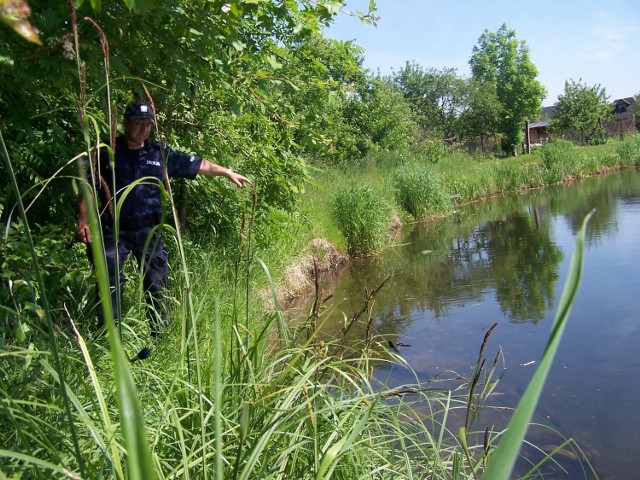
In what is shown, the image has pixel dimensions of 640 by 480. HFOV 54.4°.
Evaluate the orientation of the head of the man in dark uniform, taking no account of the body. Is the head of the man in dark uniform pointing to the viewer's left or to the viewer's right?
to the viewer's right

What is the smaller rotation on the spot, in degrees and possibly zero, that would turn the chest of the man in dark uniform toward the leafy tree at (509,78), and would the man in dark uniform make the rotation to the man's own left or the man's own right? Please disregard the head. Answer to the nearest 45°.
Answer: approximately 135° to the man's own left

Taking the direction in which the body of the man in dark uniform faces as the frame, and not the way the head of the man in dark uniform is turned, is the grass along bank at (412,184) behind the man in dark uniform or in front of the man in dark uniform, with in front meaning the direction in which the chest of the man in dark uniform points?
behind

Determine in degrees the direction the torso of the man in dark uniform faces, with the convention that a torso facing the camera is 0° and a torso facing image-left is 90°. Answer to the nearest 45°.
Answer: approximately 0°

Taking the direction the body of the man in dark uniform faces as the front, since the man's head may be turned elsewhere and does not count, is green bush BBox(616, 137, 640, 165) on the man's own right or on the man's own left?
on the man's own left

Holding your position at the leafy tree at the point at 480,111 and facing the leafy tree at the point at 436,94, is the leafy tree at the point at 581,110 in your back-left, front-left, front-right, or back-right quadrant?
back-right

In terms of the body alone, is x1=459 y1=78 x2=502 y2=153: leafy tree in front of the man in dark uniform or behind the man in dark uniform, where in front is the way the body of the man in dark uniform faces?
behind

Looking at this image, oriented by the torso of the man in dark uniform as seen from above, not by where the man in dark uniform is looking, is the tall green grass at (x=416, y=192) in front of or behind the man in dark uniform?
behind
